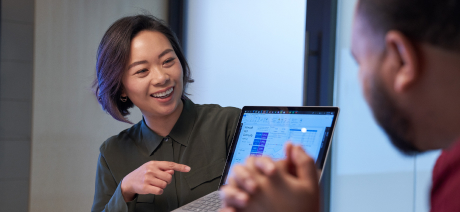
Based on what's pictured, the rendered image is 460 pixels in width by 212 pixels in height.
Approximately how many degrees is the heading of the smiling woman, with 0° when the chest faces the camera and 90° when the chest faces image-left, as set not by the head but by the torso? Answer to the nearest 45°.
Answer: approximately 0°

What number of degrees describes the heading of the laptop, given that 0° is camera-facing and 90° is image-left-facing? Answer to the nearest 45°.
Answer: approximately 45°

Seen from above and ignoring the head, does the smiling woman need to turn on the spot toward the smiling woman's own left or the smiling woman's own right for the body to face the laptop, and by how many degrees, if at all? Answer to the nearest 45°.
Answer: approximately 45° to the smiling woman's own left
